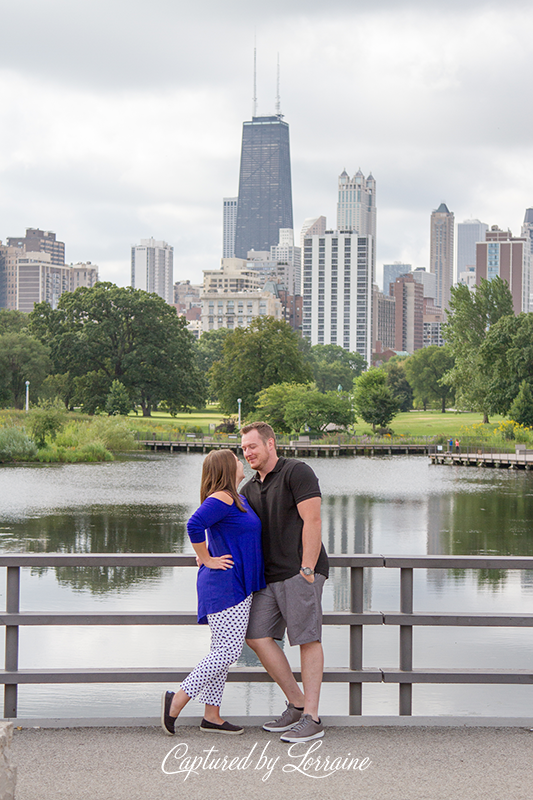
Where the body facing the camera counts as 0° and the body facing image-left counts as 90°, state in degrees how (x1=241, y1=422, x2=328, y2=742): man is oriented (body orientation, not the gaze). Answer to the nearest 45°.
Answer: approximately 45°

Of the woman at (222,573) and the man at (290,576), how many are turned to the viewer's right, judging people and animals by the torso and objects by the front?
1

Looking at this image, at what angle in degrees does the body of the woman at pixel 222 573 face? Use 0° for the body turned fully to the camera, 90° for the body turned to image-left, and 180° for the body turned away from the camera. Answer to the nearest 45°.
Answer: approximately 270°

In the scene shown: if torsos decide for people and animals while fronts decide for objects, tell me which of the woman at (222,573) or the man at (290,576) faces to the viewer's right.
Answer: the woman

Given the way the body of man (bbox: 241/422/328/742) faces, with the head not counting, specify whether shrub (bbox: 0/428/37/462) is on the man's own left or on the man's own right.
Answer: on the man's own right
